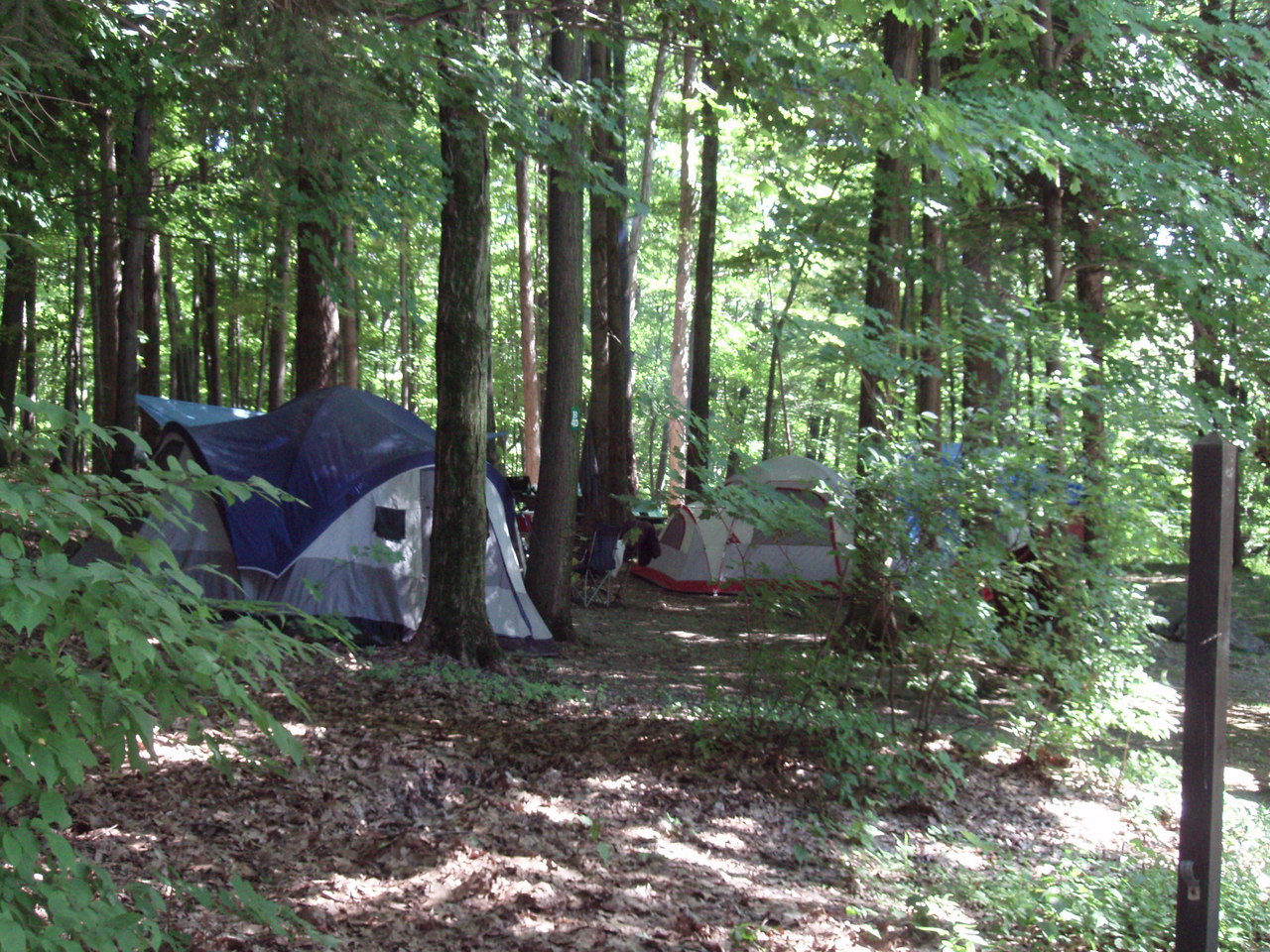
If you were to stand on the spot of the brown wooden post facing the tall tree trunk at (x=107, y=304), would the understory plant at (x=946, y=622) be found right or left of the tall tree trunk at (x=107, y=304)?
right

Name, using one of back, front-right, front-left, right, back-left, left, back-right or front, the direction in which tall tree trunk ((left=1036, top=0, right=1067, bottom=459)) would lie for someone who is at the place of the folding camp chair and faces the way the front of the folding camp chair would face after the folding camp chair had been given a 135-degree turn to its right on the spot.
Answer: front-right

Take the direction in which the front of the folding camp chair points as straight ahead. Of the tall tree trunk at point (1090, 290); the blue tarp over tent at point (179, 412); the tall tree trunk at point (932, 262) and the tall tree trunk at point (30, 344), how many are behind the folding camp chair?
2
